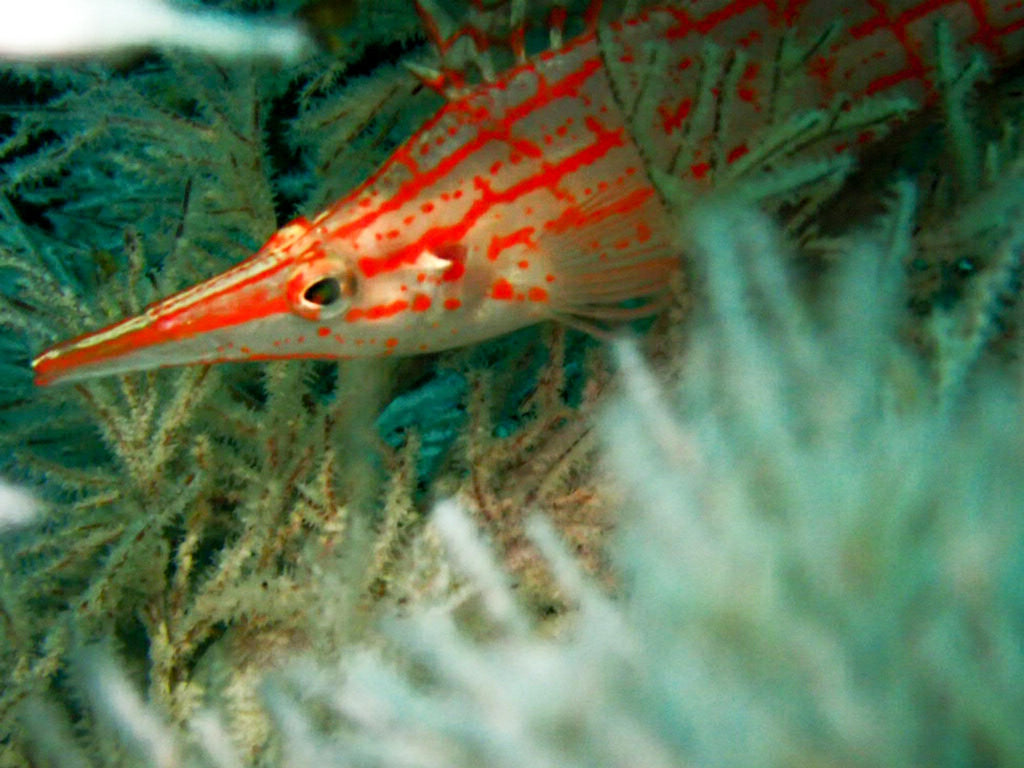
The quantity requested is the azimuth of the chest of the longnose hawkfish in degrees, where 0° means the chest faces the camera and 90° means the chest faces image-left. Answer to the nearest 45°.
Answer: approximately 90°
